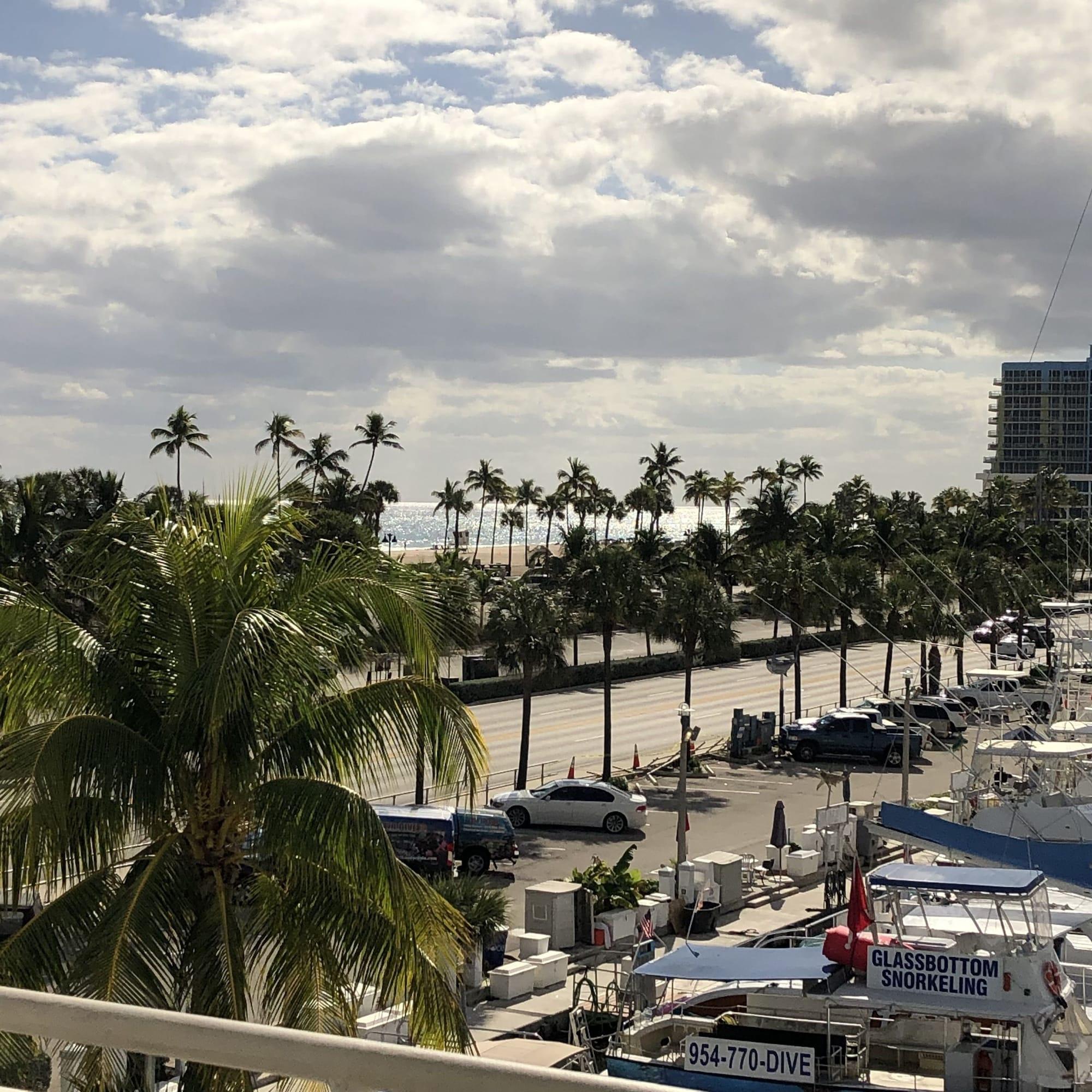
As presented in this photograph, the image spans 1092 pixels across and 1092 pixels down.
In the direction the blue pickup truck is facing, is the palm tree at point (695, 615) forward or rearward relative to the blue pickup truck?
forward

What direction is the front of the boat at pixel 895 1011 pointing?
to the viewer's right

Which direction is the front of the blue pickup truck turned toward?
to the viewer's left

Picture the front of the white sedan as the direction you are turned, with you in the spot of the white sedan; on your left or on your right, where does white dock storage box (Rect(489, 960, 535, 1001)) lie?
on your left

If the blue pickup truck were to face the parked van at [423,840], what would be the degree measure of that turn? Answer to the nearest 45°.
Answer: approximately 90° to its left

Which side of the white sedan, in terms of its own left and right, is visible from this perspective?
left
